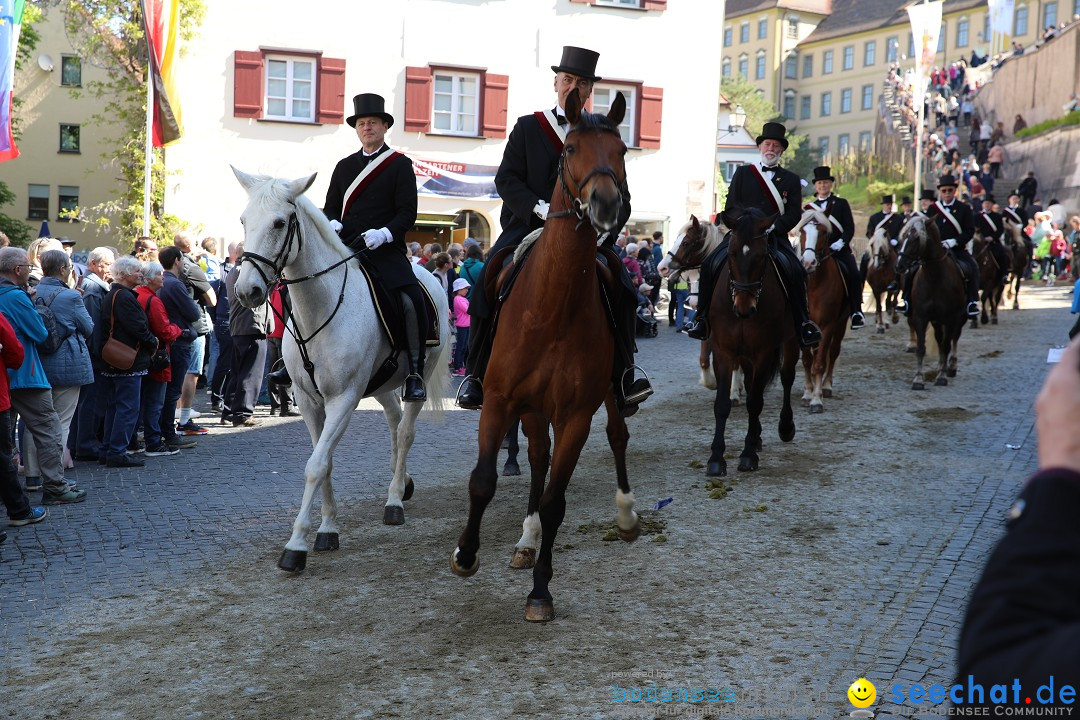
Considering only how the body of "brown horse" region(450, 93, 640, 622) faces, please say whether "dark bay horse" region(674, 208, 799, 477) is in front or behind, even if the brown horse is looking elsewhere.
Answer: behind

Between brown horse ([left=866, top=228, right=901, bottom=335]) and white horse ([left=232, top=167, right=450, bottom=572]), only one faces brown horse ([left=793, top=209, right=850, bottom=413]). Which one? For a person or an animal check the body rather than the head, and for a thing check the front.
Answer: brown horse ([left=866, top=228, right=901, bottom=335])

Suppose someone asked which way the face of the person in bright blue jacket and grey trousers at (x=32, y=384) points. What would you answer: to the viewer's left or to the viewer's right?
to the viewer's right

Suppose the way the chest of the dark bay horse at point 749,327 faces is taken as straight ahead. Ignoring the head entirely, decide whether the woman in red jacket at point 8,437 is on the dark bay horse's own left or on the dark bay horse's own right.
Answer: on the dark bay horse's own right

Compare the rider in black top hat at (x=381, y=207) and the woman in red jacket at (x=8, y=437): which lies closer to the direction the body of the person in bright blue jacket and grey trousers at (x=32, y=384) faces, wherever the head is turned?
the rider in black top hat

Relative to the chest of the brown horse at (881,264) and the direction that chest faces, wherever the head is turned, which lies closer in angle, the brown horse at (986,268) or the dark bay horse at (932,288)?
the dark bay horse

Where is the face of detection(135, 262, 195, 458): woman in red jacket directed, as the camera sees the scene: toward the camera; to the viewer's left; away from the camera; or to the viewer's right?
to the viewer's right

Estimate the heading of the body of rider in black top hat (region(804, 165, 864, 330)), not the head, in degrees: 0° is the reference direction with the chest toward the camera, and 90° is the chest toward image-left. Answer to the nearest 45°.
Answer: approximately 45°

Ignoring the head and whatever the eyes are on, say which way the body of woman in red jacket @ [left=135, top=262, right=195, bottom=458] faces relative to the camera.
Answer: to the viewer's right

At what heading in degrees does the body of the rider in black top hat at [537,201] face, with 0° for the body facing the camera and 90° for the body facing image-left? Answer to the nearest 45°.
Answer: approximately 0°
